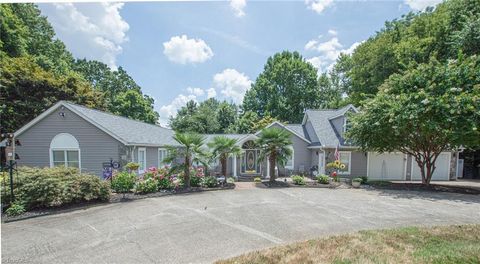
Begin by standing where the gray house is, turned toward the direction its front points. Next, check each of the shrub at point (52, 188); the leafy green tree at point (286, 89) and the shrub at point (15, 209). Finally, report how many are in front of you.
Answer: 2

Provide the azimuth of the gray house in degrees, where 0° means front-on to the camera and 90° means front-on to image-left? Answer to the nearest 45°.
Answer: approximately 0°

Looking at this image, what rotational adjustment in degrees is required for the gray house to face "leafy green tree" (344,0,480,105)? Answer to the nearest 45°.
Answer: approximately 90° to its left

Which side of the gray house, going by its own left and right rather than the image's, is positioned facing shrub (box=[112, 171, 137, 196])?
front

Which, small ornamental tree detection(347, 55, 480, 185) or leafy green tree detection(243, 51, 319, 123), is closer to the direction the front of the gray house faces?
the small ornamental tree

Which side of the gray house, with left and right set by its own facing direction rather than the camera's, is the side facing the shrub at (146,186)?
front
